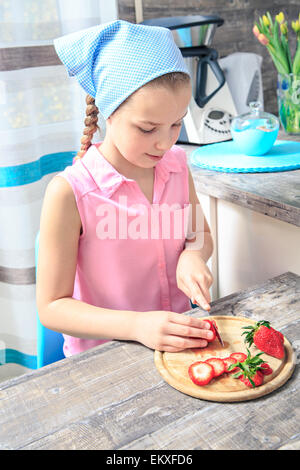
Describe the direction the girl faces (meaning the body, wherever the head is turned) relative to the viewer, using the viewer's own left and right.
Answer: facing the viewer and to the right of the viewer

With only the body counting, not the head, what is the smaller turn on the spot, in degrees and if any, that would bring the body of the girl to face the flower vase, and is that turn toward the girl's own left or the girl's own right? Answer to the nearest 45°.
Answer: approximately 90° to the girl's own left

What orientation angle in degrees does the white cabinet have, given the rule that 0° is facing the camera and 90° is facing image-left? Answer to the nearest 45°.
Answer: approximately 45°

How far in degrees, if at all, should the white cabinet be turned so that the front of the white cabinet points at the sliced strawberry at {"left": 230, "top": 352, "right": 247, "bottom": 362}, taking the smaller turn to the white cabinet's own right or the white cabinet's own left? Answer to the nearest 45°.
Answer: approximately 45° to the white cabinet's own left

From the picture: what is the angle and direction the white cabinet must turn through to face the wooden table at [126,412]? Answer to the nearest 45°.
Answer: approximately 45° to its left

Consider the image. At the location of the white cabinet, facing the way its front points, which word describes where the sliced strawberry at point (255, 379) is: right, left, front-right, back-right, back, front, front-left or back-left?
front-left
